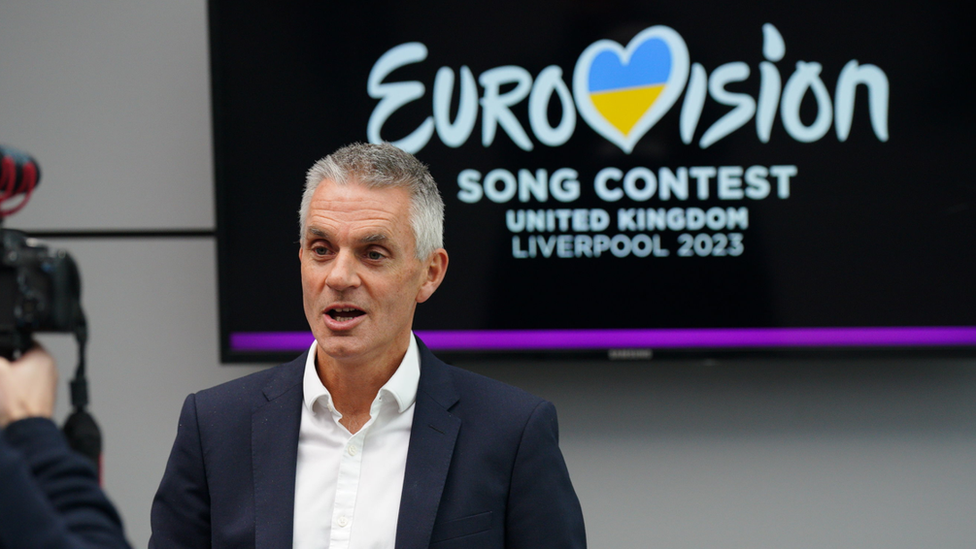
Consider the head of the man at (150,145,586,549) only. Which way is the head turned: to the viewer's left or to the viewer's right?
to the viewer's left

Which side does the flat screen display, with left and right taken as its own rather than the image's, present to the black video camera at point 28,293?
front

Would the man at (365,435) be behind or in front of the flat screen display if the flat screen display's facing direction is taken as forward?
in front

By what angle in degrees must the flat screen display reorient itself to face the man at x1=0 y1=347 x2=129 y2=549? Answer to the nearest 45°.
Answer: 0° — it already faces them

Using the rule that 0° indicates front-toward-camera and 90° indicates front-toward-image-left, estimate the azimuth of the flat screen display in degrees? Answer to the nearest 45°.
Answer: approximately 0°
